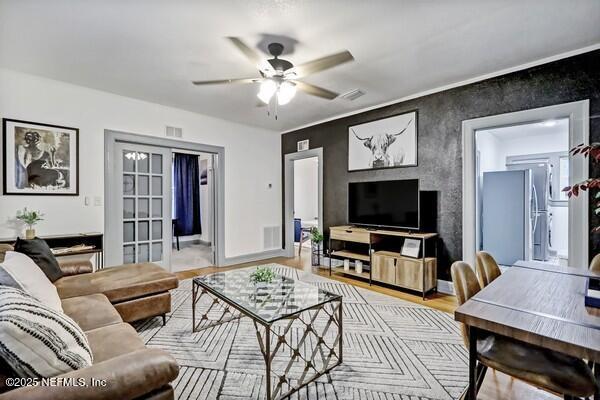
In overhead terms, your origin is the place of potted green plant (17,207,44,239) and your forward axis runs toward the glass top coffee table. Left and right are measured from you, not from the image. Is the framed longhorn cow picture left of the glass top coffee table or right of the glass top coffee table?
left

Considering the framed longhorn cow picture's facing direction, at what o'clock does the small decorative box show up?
The small decorative box is roughly at 10 o'clock from the framed longhorn cow picture.

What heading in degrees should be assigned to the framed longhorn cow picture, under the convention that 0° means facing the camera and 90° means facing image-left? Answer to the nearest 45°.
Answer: approximately 45°

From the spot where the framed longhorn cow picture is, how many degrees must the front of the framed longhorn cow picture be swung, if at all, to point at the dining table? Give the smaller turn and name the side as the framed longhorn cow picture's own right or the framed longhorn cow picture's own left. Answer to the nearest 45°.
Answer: approximately 45° to the framed longhorn cow picture's own left

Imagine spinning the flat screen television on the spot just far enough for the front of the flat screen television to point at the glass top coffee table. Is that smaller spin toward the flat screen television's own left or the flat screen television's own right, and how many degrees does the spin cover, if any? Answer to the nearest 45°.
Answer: approximately 45° to the flat screen television's own left

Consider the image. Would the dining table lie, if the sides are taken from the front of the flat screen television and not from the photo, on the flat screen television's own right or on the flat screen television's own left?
on the flat screen television's own left

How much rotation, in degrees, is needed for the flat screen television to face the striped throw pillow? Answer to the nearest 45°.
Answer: approximately 45° to its left

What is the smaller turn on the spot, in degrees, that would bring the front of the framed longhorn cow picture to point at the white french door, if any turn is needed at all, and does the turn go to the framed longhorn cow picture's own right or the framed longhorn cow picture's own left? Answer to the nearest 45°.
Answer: approximately 45° to the framed longhorn cow picture's own right

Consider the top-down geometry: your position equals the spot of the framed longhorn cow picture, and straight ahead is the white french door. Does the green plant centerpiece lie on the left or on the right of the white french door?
left

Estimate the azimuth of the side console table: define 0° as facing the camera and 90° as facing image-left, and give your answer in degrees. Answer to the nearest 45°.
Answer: approximately 315°
